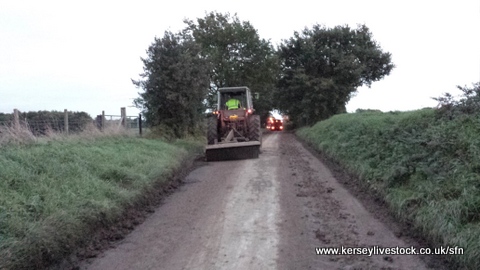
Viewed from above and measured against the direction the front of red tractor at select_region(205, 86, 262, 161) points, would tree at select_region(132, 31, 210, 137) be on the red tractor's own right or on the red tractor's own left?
on the red tractor's own left

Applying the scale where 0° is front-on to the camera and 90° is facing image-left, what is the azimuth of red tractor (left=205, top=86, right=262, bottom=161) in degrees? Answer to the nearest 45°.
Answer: approximately 180°

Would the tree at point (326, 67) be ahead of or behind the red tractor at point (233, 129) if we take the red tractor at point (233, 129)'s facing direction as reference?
ahead

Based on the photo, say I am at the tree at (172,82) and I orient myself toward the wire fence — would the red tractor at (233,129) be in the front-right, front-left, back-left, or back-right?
back-left

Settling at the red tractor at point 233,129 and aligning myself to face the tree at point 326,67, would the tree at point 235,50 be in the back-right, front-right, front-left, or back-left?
front-left

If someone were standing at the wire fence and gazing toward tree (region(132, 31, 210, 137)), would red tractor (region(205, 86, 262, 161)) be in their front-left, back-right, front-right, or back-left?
front-right

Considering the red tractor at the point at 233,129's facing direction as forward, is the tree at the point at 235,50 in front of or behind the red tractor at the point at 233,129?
in front

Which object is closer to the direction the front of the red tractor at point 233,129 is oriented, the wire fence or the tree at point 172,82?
the tree
